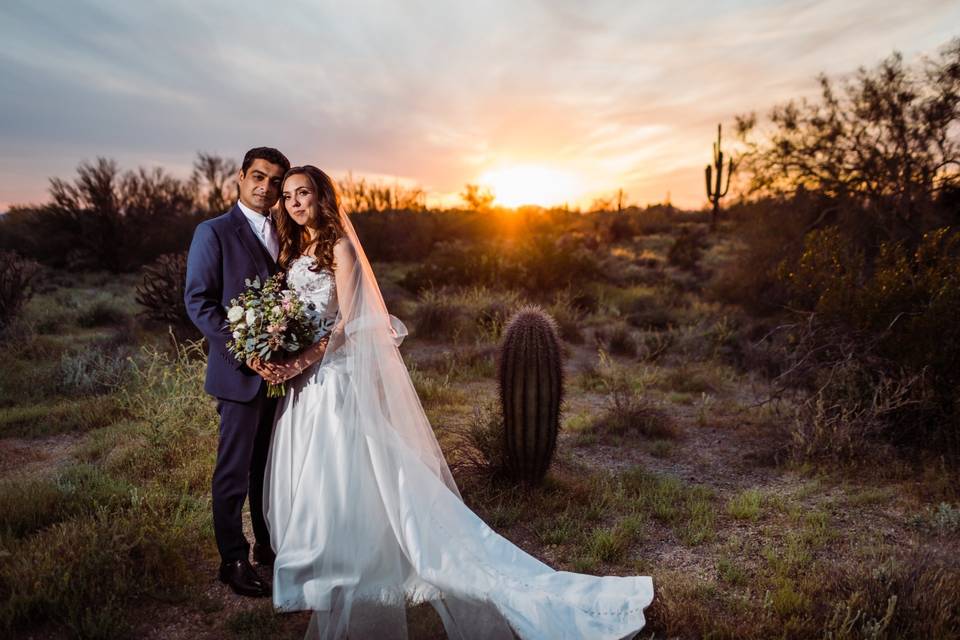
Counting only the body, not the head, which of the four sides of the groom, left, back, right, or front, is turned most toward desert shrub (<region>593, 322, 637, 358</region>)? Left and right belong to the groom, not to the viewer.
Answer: left

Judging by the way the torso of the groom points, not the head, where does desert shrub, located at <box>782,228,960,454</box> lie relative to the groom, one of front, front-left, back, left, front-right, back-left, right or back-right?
front-left

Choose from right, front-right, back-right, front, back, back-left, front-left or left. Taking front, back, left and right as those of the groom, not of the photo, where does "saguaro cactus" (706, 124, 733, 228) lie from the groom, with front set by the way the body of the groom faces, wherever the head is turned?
left

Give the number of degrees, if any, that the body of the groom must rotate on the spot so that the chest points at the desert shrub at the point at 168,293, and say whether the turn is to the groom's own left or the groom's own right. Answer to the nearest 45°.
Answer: approximately 135° to the groom's own left

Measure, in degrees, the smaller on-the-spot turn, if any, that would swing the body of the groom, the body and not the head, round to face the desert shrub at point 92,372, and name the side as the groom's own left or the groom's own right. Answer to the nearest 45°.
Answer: approximately 135° to the groom's own left

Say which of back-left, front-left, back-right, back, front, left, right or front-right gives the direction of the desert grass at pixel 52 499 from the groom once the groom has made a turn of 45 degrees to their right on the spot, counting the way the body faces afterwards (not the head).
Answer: back-right

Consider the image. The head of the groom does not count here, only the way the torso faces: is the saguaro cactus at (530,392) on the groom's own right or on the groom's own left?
on the groom's own left

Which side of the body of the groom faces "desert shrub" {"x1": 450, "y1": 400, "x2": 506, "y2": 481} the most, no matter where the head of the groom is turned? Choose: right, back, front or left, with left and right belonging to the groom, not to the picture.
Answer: left

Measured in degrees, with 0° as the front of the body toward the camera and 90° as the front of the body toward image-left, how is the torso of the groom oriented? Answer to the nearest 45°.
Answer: approximately 315°
